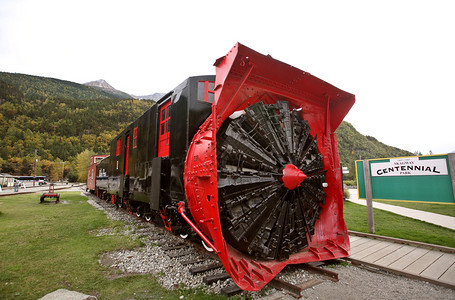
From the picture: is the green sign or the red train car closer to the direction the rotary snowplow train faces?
the green sign

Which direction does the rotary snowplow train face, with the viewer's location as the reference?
facing the viewer and to the right of the viewer

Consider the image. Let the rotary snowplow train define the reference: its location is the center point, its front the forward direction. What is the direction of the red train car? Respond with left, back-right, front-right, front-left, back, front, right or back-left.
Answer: back

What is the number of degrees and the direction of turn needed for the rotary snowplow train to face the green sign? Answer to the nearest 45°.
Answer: approximately 90° to its left
